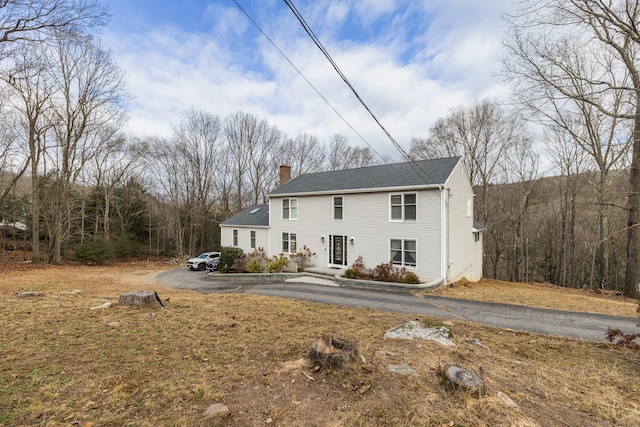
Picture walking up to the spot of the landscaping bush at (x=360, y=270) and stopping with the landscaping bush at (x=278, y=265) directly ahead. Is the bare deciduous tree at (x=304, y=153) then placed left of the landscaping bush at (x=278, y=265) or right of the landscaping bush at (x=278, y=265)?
right

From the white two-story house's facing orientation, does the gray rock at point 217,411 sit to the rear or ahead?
ahead

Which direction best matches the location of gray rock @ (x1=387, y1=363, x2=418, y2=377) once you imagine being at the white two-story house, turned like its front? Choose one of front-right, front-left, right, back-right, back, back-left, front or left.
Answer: front-left

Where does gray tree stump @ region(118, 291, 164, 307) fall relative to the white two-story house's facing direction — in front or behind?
in front

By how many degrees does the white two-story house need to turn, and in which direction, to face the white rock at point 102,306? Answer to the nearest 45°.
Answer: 0° — it already faces it

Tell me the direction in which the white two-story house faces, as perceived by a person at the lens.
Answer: facing the viewer and to the left of the viewer

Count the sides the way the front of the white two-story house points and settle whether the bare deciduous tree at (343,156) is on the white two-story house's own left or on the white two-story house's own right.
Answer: on the white two-story house's own right
